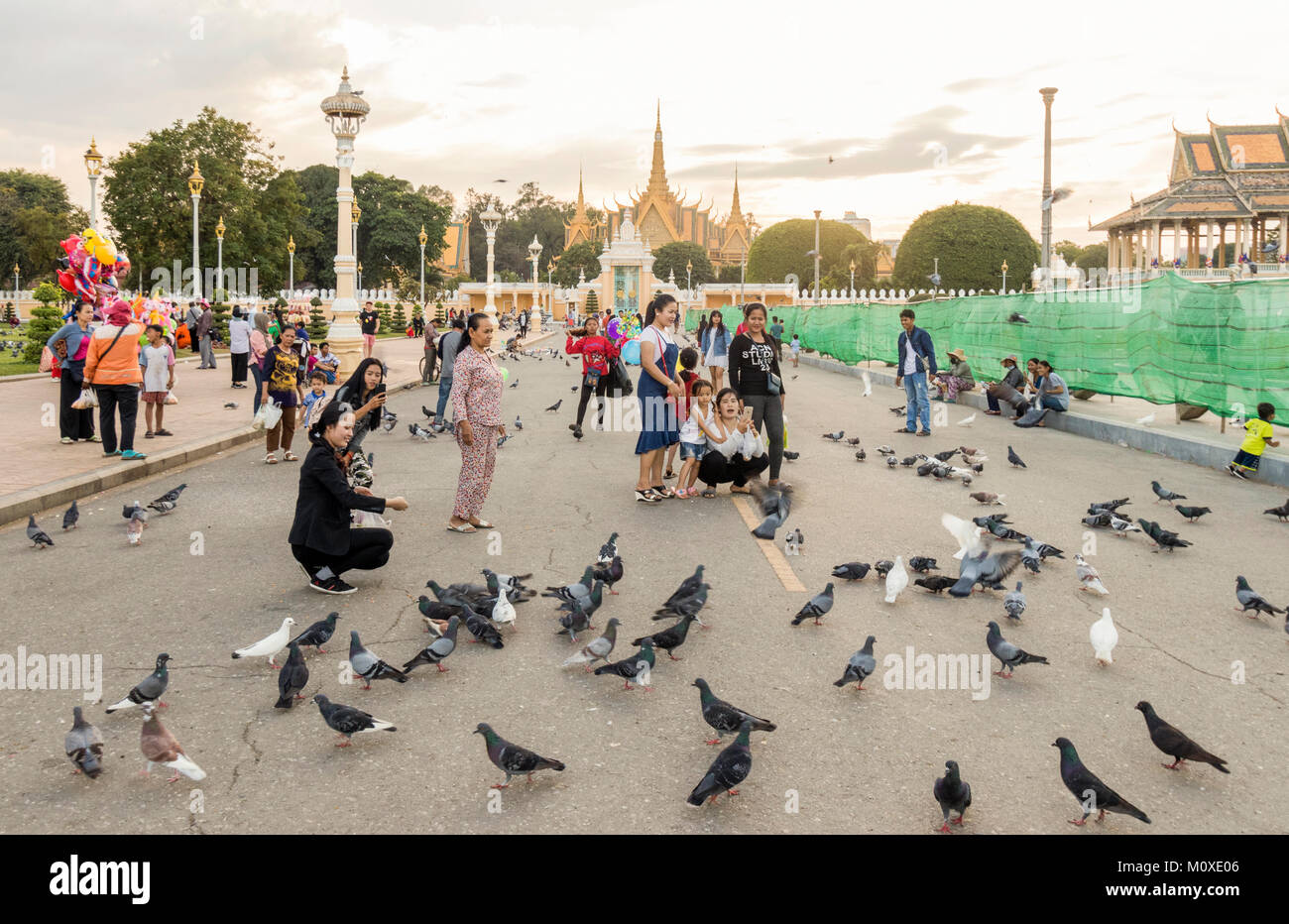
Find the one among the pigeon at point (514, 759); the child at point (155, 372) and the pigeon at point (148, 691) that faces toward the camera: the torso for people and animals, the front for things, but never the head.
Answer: the child

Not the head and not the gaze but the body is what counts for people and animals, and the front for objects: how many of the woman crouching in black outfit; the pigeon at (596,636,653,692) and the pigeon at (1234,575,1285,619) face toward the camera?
0

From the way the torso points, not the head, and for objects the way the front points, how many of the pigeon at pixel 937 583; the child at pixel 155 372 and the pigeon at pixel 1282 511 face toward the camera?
1

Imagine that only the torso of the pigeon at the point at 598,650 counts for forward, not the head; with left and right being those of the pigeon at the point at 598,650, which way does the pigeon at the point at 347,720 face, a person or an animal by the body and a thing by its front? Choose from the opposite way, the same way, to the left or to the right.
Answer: the opposite way

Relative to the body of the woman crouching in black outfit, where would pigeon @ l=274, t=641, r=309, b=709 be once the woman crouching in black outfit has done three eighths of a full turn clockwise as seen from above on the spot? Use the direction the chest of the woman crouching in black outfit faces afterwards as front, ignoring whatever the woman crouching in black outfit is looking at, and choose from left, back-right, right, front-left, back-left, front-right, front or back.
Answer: front-left

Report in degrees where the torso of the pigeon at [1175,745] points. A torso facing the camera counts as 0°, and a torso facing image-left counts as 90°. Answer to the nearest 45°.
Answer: approximately 90°

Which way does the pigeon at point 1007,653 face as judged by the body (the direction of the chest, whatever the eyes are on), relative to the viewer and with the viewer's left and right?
facing to the left of the viewer

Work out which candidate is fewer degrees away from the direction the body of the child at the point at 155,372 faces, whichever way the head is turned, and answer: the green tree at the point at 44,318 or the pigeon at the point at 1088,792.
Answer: the pigeon

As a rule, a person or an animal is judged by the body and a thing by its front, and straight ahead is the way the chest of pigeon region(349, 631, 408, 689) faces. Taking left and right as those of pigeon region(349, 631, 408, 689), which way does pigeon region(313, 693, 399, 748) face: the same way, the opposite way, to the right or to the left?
the same way

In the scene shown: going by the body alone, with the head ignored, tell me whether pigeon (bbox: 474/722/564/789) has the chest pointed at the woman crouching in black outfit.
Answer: no

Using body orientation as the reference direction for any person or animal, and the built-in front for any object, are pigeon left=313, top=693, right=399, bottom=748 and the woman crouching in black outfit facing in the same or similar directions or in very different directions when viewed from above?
very different directions

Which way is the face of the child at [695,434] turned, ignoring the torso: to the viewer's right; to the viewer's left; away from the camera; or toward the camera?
toward the camera

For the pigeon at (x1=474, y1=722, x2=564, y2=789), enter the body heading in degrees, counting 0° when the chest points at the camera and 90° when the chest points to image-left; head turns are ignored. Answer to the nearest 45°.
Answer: approximately 90°

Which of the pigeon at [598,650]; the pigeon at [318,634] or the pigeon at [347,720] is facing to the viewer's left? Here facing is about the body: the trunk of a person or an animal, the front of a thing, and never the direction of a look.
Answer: the pigeon at [347,720]

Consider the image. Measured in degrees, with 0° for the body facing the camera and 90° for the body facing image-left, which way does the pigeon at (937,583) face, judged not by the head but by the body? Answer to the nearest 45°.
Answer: approximately 90°
